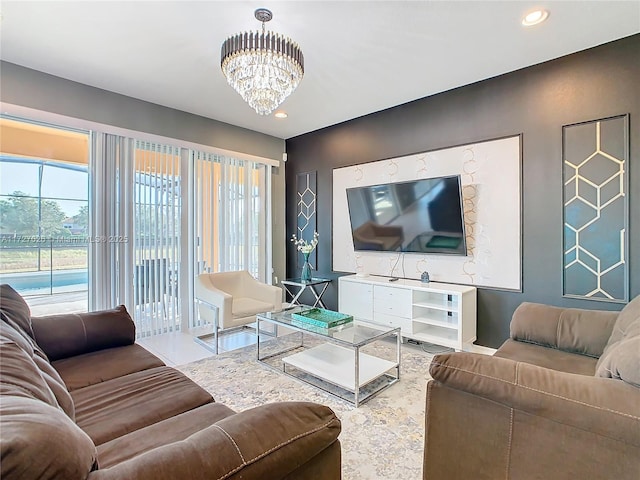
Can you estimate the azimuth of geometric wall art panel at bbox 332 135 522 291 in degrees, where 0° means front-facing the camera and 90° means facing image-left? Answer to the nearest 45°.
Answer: approximately 45°

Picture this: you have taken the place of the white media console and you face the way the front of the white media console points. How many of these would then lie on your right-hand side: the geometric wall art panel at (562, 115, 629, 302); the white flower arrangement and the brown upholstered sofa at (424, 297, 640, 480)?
1

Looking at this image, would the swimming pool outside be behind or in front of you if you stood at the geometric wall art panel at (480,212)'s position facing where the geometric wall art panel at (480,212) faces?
in front

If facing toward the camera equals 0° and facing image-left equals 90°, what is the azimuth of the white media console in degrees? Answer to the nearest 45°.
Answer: approximately 45°

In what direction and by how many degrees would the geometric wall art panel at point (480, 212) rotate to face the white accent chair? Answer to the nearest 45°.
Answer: approximately 45° to its right

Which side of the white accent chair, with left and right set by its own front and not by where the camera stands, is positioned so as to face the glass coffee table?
front

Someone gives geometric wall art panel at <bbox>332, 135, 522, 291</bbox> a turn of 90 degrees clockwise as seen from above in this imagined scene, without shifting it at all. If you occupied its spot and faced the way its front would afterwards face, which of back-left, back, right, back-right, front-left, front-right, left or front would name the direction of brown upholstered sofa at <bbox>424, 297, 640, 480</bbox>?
back-left

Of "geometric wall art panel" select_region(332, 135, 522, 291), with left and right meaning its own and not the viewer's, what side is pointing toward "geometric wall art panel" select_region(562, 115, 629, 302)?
left

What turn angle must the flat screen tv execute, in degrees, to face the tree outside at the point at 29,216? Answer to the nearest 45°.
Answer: approximately 45° to its right

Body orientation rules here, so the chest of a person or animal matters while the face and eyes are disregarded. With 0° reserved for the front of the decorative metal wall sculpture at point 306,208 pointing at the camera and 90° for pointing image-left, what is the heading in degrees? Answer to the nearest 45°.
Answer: approximately 45°

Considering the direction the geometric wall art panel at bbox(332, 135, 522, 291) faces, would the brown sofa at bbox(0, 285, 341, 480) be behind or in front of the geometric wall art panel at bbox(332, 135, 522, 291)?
in front

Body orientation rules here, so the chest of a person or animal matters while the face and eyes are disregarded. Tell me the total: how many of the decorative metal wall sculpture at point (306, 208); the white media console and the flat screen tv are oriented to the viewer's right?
0

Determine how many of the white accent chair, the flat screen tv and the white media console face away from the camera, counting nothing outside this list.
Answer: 0

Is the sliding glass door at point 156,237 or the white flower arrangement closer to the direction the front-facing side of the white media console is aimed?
the sliding glass door

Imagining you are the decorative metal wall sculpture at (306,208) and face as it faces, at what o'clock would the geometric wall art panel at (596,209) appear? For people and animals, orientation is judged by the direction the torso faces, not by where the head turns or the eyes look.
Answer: The geometric wall art panel is roughly at 9 o'clock from the decorative metal wall sculpture.

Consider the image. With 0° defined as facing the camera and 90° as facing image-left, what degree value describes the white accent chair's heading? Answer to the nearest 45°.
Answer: approximately 315°
